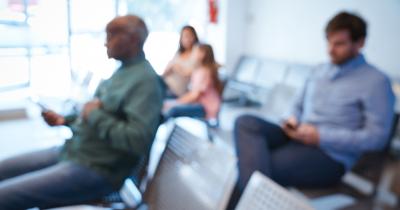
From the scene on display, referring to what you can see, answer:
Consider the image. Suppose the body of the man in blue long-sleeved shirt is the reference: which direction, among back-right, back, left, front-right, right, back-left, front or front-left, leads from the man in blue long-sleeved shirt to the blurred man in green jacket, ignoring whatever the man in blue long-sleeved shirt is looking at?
front

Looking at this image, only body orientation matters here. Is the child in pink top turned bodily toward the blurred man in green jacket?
no

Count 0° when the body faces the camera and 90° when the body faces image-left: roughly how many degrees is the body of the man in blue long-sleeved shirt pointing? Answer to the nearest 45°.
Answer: approximately 45°

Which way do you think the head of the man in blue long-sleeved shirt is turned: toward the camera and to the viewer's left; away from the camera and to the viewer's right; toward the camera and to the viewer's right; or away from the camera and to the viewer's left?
toward the camera and to the viewer's left

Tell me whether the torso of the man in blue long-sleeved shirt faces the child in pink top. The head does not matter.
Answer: no

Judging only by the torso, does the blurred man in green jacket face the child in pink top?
no

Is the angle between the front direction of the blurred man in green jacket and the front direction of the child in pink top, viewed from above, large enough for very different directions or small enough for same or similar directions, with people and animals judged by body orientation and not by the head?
same or similar directions

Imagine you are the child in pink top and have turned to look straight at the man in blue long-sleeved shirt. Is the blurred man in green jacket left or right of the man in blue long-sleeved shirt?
right

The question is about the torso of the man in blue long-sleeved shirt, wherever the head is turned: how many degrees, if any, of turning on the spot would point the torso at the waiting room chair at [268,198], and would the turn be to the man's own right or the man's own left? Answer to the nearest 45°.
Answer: approximately 45° to the man's own left
